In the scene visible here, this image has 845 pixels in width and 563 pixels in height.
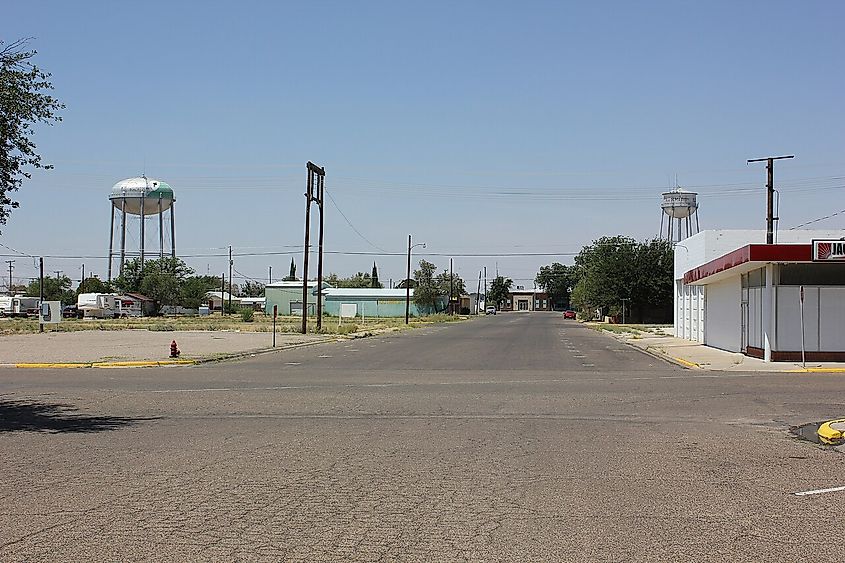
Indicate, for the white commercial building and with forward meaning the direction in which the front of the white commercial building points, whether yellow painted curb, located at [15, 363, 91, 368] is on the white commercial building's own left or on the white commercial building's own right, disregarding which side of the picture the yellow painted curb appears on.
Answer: on the white commercial building's own right

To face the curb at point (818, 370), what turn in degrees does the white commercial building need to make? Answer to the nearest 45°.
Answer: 0° — it already faces it

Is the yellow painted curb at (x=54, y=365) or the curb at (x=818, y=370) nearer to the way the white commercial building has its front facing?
the curb

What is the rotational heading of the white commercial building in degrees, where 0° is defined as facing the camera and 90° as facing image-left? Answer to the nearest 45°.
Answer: approximately 0°

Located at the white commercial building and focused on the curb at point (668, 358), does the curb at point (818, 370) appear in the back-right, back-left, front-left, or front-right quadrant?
front-left
